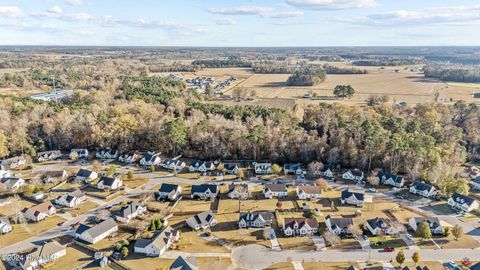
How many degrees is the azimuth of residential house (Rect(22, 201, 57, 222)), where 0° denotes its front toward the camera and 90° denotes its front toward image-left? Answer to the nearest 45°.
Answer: approximately 315°

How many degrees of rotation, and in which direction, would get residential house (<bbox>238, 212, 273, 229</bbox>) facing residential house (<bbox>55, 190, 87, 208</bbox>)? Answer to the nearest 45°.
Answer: approximately 90° to its right

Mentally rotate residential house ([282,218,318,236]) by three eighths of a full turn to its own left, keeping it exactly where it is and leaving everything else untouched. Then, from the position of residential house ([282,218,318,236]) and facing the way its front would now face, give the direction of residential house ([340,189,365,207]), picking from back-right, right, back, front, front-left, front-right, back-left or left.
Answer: front

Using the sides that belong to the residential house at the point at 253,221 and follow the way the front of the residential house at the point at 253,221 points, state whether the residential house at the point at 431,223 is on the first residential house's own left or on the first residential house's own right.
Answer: on the first residential house's own left

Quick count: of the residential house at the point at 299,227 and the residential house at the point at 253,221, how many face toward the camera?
2

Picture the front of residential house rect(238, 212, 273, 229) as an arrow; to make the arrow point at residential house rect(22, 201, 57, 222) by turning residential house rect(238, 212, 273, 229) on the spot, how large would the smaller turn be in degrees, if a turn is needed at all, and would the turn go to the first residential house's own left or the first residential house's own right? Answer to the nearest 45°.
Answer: approximately 90° to the first residential house's own right

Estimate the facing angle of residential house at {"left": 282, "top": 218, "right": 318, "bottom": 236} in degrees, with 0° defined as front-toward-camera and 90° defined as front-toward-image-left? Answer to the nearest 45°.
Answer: approximately 0°
